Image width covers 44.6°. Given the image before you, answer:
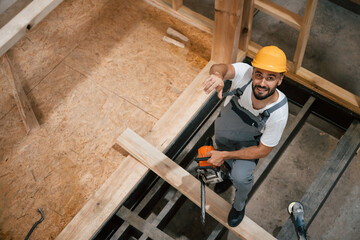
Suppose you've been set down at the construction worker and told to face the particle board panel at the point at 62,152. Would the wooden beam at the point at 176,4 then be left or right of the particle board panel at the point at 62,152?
right

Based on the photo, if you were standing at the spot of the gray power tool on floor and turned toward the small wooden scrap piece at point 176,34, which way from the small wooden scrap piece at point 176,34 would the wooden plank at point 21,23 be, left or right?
left

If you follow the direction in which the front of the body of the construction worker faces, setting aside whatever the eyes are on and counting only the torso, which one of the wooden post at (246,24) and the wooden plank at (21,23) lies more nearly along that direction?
the wooden plank

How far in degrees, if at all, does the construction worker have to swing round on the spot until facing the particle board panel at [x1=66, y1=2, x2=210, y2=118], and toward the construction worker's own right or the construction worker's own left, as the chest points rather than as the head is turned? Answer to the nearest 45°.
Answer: approximately 90° to the construction worker's own right

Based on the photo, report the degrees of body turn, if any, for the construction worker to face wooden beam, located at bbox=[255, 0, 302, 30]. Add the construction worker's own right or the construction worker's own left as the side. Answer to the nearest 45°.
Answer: approximately 135° to the construction worker's own right

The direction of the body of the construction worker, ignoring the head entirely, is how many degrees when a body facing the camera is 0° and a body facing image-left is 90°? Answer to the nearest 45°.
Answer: approximately 45°
